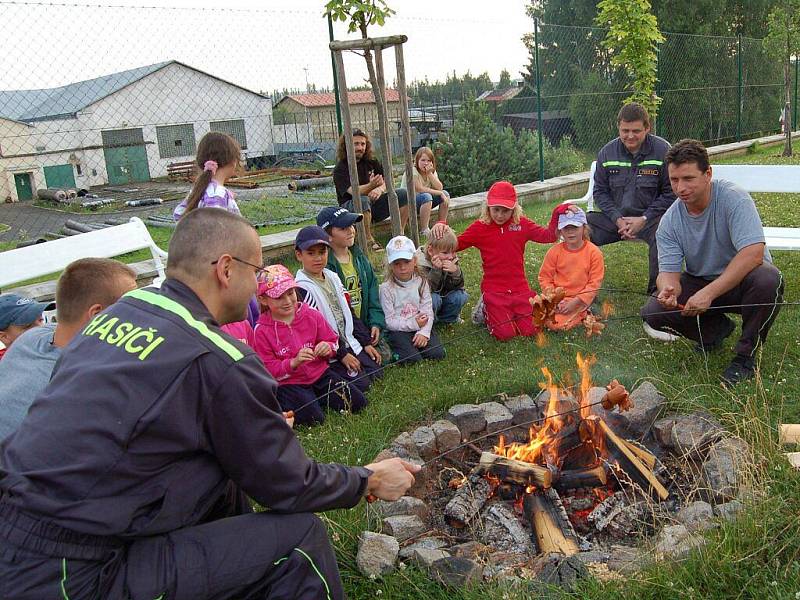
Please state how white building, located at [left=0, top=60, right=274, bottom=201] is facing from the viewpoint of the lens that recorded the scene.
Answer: facing the viewer

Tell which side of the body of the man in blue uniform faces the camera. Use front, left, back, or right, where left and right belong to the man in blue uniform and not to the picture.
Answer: front

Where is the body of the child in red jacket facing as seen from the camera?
toward the camera

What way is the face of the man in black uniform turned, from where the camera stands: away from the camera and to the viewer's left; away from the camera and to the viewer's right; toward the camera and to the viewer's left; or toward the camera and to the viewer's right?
away from the camera and to the viewer's right

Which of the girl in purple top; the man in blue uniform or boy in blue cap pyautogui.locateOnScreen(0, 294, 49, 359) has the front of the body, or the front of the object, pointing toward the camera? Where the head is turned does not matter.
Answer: the man in blue uniform

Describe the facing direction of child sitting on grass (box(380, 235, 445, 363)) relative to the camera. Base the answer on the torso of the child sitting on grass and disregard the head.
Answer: toward the camera

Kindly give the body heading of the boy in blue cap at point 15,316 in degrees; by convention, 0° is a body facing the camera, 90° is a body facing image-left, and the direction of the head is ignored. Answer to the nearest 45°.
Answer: approximately 270°

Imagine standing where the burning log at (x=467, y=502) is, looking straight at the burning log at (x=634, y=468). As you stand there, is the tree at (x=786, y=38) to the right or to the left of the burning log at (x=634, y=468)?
left

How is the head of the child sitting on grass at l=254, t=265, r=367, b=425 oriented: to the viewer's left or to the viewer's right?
to the viewer's right

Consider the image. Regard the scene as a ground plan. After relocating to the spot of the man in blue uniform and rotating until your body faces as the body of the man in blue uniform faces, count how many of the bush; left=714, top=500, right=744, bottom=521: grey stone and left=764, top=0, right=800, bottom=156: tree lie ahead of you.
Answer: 1

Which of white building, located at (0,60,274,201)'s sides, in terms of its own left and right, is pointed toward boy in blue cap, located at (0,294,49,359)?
front

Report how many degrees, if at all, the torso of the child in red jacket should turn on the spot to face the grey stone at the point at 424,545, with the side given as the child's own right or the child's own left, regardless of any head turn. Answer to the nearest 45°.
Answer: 0° — they already face it

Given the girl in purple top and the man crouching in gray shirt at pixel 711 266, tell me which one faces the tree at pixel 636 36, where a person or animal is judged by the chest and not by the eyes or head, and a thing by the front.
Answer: the girl in purple top

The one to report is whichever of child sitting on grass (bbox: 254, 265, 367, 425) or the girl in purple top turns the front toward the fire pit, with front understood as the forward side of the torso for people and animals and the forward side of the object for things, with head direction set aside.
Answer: the child sitting on grass

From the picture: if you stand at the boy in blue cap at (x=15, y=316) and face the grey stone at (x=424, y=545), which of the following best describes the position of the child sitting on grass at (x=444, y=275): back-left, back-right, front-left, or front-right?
front-left
